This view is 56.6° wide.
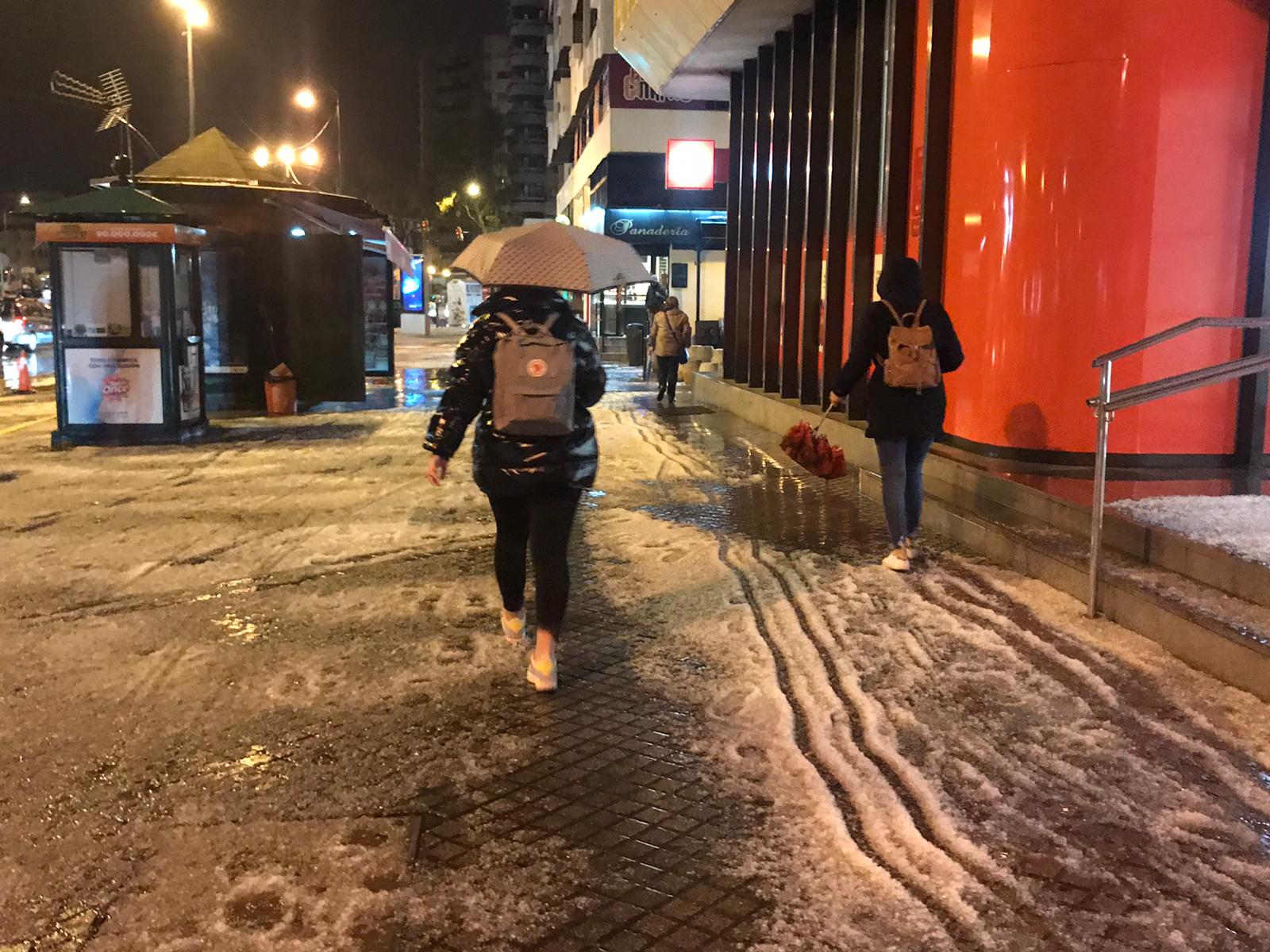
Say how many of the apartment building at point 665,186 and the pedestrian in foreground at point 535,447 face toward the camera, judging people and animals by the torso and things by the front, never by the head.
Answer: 1

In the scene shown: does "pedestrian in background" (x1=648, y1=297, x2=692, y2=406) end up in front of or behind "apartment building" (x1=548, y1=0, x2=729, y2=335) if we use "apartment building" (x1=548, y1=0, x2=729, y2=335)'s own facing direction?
in front

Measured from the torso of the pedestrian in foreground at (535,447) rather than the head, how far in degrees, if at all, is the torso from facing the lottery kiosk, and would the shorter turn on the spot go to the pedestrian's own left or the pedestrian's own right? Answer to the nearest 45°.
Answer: approximately 45° to the pedestrian's own left

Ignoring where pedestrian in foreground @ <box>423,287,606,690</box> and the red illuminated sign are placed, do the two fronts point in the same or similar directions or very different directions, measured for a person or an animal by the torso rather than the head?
very different directions

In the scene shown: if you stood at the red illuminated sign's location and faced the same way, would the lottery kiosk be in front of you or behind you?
in front

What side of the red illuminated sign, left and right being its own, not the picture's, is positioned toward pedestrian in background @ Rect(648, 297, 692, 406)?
front

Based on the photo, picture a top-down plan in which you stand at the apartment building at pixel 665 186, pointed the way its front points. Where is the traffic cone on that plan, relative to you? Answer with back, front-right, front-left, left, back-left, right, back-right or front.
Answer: front-right

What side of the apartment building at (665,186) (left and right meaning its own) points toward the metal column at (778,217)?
front

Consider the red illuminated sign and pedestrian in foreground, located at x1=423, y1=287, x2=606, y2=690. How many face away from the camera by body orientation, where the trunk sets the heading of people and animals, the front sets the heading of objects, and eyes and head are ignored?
1

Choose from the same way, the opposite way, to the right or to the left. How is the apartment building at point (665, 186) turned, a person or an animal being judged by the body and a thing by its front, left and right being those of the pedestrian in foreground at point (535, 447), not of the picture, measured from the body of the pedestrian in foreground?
the opposite way

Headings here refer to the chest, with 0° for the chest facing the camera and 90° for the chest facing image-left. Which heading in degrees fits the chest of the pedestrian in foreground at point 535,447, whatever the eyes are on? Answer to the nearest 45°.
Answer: approximately 180°
